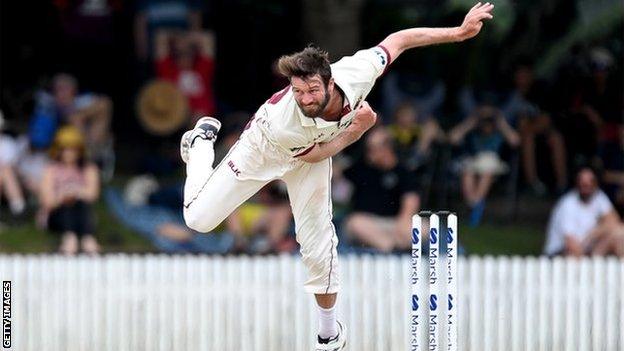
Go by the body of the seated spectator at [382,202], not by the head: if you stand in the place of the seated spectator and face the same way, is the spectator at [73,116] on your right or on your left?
on your right

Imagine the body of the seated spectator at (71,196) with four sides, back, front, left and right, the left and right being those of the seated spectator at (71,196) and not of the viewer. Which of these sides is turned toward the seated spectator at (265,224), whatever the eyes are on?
left

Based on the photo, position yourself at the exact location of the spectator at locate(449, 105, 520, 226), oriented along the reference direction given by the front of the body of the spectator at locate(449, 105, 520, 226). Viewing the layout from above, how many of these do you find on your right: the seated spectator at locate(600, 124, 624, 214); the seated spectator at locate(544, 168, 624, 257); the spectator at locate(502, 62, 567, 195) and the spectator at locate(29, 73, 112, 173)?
1

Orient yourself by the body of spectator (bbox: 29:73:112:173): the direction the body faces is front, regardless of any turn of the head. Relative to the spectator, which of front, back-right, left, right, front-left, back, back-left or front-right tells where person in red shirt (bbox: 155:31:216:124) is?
left

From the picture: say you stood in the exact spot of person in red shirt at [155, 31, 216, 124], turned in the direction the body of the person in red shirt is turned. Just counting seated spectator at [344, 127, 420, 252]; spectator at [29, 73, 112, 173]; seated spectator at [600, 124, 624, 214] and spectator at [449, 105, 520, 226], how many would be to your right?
1

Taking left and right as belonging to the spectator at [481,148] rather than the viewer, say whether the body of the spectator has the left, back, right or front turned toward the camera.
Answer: front

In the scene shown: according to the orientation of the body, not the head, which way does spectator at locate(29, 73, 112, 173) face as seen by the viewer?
toward the camera

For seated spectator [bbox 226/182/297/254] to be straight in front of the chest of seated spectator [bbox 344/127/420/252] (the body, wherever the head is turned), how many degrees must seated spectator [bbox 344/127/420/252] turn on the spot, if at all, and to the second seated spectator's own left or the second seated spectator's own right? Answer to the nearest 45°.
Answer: approximately 90° to the second seated spectator's own right

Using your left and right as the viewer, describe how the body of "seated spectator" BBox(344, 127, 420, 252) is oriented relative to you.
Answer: facing the viewer

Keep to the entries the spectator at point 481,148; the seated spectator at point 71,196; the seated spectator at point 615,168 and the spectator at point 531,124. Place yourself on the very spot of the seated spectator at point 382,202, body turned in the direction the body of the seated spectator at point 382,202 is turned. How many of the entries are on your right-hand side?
1

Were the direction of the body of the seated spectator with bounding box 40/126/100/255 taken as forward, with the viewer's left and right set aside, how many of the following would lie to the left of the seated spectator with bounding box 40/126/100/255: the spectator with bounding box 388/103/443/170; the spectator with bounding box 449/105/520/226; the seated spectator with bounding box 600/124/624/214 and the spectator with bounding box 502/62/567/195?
4
